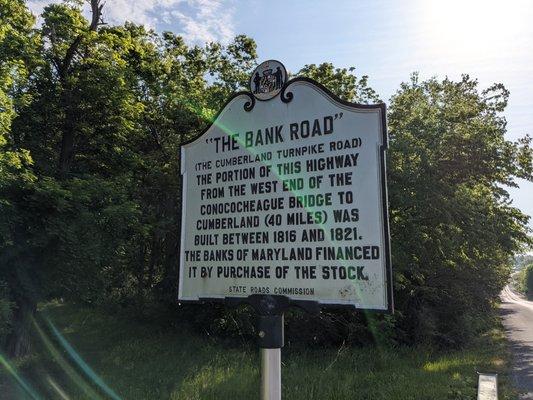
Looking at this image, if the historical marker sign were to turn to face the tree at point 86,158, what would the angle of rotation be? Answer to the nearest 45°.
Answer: approximately 90° to its right

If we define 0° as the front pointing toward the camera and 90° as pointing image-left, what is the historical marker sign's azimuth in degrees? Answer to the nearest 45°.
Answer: approximately 45°

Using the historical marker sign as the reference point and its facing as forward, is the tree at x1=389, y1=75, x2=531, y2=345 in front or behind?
behind

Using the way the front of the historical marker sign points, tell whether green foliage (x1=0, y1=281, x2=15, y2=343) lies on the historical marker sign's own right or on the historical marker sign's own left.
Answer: on the historical marker sign's own right
